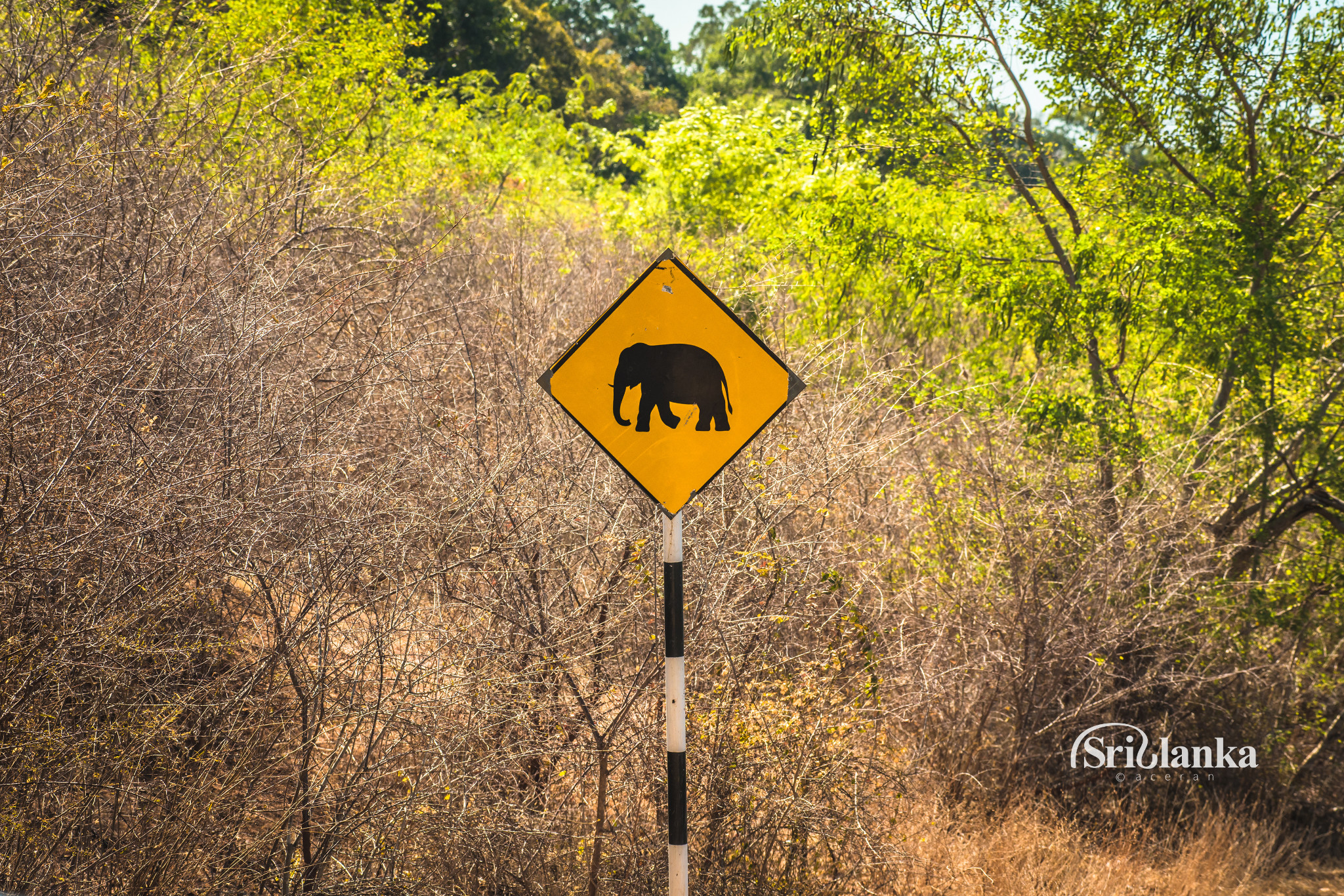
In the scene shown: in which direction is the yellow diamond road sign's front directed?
toward the camera

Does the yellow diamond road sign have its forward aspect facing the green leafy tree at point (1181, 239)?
no
